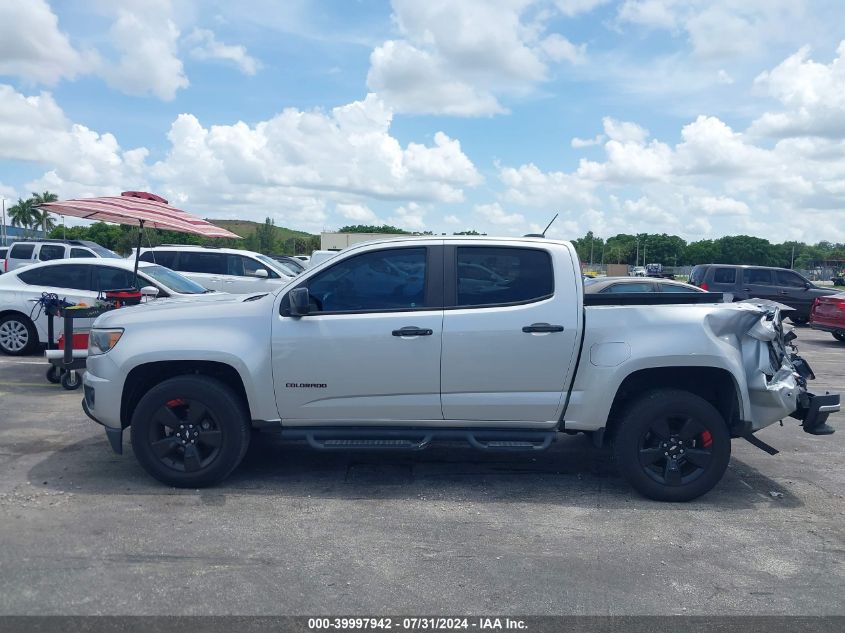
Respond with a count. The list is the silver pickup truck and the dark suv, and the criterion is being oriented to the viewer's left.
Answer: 1

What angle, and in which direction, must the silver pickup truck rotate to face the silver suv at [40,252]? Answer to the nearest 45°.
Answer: approximately 45° to its right

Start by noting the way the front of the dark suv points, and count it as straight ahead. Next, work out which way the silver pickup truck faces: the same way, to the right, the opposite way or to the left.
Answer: the opposite way

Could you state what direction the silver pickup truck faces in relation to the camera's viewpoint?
facing to the left of the viewer

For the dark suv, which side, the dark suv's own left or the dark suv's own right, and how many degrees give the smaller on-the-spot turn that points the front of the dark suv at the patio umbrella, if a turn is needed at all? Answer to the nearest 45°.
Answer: approximately 135° to the dark suv's own right

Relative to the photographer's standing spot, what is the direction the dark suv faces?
facing to the right of the viewer

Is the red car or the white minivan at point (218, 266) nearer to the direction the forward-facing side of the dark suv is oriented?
the red car

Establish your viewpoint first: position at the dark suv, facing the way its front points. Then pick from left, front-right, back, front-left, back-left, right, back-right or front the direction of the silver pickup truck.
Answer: right
